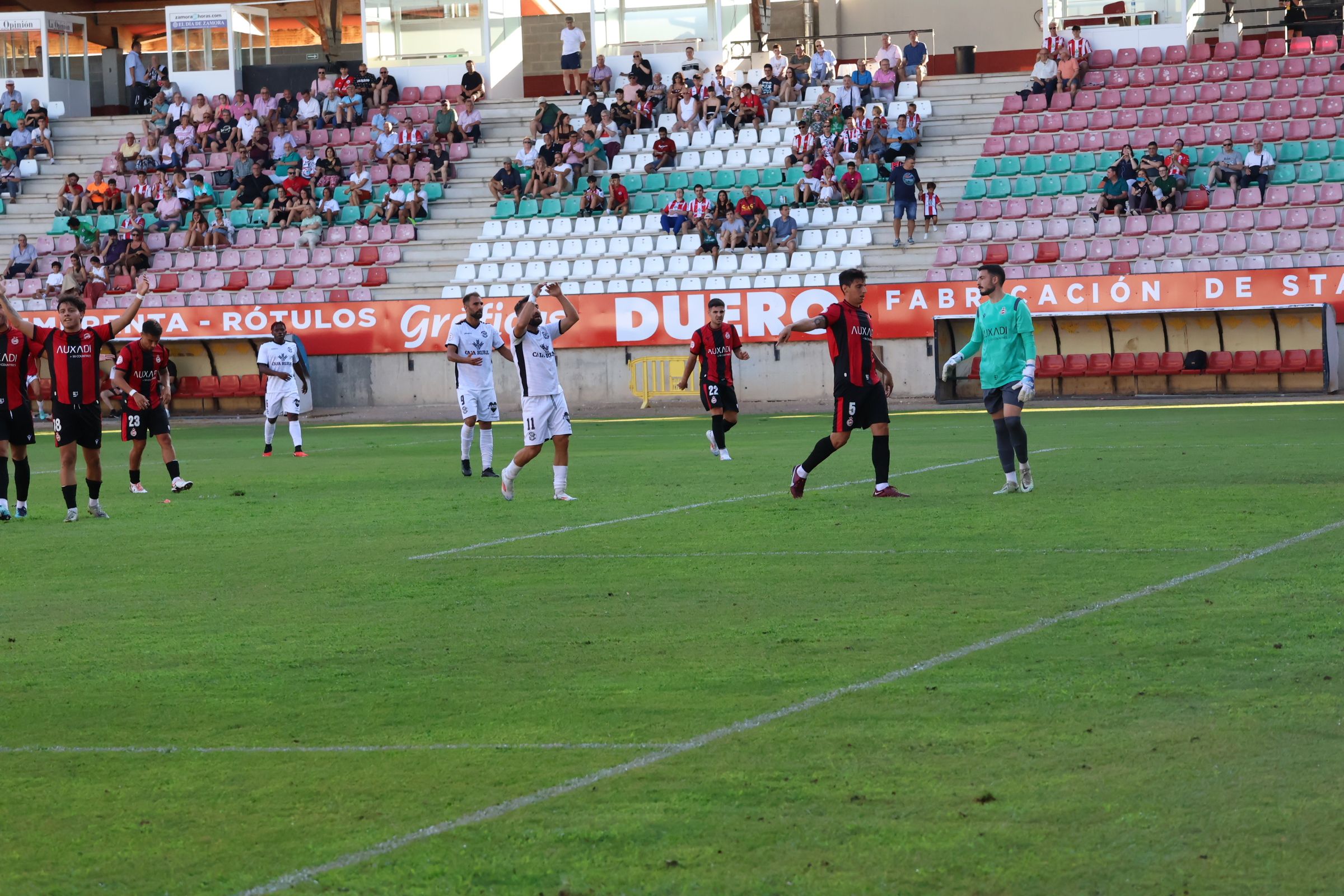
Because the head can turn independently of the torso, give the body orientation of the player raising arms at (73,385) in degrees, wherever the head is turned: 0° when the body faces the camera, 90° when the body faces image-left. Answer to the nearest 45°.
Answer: approximately 0°

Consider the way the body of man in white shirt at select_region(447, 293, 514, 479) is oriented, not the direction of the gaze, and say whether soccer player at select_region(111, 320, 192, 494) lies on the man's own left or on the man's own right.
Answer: on the man's own right

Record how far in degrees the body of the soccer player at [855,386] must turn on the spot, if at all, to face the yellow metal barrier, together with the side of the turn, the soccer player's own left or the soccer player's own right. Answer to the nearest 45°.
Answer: approximately 135° to the soccer player's own left

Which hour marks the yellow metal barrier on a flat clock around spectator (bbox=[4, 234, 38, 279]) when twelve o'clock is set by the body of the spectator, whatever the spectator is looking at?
The yellow metal barrier is roughly at 9 o'clock from the spectator.

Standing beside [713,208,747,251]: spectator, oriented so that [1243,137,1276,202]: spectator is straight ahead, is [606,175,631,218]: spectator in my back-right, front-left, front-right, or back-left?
back-left

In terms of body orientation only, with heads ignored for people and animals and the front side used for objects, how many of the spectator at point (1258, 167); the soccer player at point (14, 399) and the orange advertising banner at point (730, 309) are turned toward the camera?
3
